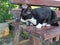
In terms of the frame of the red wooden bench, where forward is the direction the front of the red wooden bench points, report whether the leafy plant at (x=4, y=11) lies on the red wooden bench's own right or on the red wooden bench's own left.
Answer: on the red wooden bench's own right

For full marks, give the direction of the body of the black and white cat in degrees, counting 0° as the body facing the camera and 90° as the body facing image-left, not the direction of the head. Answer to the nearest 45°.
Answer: approximately 90°

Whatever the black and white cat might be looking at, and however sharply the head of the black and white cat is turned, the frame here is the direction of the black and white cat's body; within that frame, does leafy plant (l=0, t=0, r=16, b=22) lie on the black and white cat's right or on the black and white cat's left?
on the black and white cat's right
